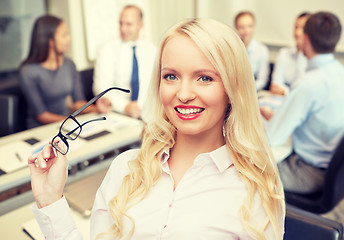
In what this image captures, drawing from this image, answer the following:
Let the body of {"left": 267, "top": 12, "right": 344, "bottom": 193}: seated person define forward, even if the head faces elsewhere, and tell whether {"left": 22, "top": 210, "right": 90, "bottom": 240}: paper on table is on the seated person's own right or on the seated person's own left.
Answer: on the seated person's own left

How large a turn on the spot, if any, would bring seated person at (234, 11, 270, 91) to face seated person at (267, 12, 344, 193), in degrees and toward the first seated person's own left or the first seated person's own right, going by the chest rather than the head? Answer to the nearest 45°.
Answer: approximately 45° to the first seated person's own left

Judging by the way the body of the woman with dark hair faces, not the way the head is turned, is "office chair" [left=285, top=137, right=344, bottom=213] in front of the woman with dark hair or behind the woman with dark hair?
in front

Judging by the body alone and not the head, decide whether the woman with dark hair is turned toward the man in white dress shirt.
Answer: no

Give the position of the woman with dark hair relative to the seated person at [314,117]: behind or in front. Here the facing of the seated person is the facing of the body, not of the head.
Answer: in front

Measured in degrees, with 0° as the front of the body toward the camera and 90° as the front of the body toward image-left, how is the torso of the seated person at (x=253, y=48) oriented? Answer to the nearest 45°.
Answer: approximately 45°

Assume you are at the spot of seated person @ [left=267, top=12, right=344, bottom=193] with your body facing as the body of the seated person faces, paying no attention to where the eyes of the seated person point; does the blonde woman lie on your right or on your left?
on your left

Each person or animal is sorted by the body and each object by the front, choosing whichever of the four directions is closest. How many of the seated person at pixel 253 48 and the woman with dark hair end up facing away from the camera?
0

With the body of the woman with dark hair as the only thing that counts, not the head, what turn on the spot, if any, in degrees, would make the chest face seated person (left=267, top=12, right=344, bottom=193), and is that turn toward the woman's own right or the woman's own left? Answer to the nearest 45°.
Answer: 0° — they already face them

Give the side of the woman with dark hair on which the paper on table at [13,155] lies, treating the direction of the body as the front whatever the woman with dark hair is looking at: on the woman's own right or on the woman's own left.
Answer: on the woman's own right

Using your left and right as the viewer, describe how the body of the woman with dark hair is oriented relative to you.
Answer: facing the viewer and to the right of the viewer

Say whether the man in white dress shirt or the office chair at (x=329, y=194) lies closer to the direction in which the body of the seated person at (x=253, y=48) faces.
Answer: the office chair

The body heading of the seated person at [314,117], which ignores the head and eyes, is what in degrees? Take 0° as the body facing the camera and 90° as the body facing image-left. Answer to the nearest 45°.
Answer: approximately 135°

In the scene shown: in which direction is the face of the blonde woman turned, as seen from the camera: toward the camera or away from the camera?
toward the camera

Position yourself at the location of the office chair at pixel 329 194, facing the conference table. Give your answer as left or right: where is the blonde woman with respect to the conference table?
left

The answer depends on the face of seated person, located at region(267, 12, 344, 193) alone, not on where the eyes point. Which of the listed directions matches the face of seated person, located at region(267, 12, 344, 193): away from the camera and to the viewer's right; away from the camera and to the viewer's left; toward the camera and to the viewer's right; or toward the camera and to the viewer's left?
away from the camera and to the viewer's left

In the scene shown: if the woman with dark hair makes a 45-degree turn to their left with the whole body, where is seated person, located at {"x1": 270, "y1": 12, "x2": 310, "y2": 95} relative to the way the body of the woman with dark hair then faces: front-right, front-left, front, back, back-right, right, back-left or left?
front

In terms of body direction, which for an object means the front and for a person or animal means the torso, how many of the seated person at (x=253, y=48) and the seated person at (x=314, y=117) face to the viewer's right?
0

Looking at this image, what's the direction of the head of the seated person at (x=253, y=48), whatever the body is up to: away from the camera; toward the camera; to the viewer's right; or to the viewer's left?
toward the camera
